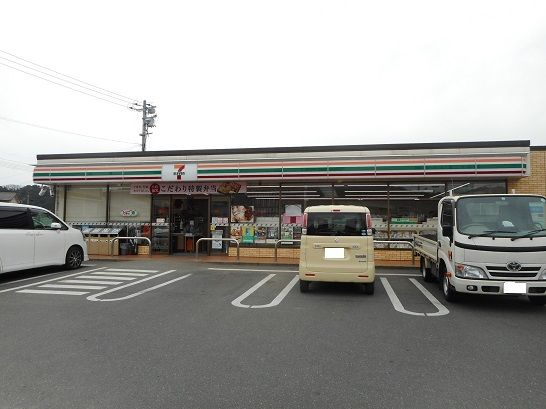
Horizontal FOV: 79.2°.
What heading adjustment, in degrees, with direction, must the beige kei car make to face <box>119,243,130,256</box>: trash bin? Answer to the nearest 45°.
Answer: approximately 45° to its left

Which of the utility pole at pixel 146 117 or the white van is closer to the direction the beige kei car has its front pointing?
the utility pole

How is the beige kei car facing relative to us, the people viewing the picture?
facing away from the viewer

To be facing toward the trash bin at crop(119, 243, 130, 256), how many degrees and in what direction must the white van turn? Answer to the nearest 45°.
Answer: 0° — it already faces it
